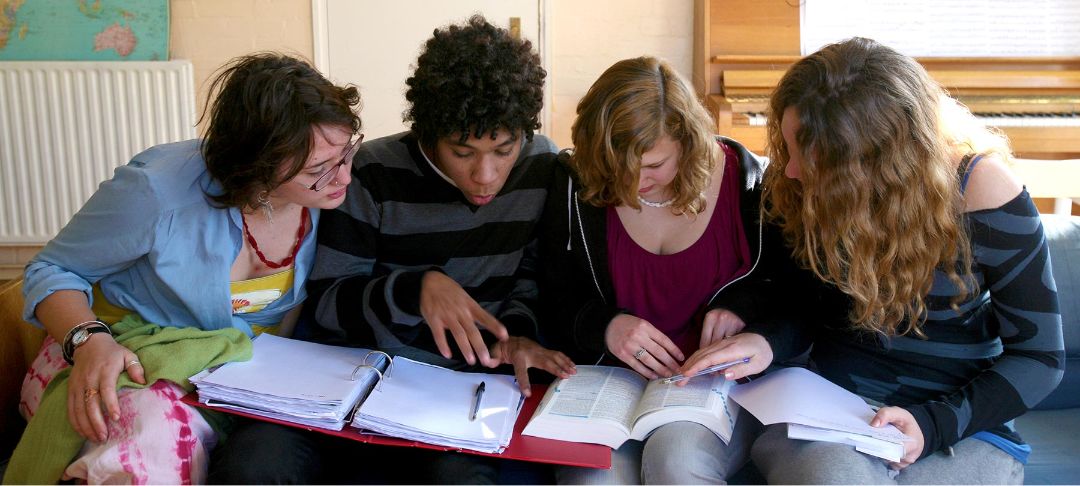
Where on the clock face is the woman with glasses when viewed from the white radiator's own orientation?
The woman with glasses is roughly at 12 o'clock from the white radiator.

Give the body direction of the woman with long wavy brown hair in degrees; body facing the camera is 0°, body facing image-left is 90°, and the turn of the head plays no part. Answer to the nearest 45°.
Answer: approximately 45°

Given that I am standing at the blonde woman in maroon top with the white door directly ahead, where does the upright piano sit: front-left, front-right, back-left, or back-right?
front-right

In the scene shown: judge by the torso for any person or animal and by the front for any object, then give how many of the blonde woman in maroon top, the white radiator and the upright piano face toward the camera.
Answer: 3

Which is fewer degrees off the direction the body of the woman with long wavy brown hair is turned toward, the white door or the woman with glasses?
the woman with glasses

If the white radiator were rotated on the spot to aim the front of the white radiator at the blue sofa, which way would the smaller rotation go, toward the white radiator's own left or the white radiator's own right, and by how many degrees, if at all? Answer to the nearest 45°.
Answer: approximately 45° to the white radiator's own left

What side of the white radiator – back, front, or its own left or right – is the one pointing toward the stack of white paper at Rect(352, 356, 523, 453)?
front

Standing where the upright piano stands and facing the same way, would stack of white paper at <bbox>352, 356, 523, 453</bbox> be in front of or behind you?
in front

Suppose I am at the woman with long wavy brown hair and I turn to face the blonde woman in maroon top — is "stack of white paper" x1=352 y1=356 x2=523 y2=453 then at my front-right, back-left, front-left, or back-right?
front-left

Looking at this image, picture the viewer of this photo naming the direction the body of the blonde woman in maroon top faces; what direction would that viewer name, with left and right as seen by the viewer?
facing the viewer

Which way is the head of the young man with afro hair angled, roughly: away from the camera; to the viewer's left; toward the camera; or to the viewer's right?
toward the camera

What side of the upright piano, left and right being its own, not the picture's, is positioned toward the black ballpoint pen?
front

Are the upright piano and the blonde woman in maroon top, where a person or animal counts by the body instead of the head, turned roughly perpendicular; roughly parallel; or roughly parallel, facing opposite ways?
roughly parallel

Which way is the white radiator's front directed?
toward the camera
